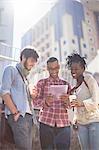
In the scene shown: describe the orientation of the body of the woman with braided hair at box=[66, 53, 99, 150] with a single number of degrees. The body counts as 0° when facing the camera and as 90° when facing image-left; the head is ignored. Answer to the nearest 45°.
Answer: approximately 45°

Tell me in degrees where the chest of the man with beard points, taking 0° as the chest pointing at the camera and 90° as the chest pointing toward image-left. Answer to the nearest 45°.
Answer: approximately 315°

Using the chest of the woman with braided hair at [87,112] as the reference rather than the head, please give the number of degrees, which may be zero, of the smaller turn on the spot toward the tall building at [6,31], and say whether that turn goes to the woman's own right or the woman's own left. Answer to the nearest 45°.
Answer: approximately 90° to the woman's own right

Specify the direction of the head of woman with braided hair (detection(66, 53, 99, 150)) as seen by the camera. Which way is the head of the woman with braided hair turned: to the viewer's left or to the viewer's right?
to the viewer's left

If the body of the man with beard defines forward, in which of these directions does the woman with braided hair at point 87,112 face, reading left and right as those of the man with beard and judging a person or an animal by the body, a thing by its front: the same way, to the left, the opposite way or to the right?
to the right

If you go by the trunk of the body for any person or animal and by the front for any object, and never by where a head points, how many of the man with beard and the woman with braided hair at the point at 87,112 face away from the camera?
0

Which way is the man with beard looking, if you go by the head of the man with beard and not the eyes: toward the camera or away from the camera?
toward the camera

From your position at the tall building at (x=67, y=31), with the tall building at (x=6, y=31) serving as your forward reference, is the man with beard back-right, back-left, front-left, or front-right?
front-left

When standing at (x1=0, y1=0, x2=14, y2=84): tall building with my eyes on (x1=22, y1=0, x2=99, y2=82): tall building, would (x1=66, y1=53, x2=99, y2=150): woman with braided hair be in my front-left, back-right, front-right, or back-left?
front-right
